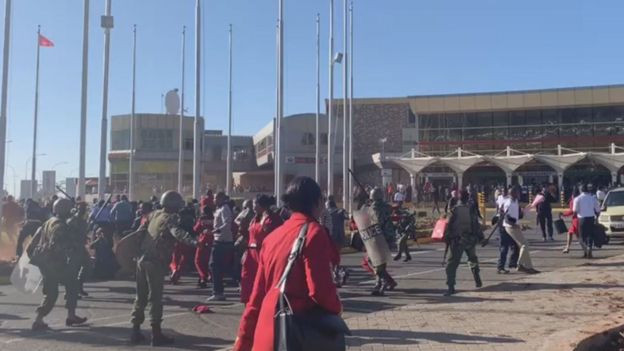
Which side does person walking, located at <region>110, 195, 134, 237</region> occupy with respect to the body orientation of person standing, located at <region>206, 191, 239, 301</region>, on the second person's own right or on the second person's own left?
on the second person's own right

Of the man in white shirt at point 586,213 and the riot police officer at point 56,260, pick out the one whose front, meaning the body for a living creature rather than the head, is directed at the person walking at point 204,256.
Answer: the riot police officer

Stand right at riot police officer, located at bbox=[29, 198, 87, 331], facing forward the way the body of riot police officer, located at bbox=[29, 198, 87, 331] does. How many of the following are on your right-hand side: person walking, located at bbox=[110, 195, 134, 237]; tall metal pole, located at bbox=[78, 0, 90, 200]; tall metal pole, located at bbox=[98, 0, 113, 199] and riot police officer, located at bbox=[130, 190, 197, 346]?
1

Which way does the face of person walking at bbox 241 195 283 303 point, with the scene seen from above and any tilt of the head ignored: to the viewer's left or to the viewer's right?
to the viewer's left

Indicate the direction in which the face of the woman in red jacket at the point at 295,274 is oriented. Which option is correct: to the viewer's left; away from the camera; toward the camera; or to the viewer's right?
away from the camera

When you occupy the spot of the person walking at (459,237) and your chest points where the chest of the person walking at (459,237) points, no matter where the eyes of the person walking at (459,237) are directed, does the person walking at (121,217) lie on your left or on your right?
on your left

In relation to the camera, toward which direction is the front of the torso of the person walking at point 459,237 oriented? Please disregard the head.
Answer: away from the camera

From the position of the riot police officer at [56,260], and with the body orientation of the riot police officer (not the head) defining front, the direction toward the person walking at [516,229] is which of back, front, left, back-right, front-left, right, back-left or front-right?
front-right

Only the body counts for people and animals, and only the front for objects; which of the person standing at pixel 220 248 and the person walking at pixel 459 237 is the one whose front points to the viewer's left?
the person standing at pixel 220 248
